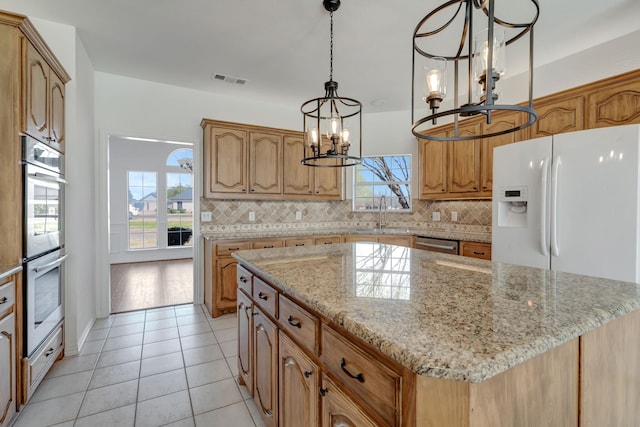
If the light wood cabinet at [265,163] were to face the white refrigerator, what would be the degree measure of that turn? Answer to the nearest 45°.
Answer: approximately 45° to its left

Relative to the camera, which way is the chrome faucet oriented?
toward the camera

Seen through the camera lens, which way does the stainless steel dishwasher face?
facing the viewer and to the left of the viewer

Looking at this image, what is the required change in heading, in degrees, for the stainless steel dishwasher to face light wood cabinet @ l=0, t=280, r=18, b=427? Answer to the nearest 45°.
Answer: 0° — it already faces it

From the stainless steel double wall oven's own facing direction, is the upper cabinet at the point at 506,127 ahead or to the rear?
ahead

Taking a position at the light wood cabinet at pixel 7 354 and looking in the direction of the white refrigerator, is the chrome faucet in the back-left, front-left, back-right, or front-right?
front-left

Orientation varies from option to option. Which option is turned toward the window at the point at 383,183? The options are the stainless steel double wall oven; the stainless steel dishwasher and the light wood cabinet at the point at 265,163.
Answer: the stainless steel double wall oven

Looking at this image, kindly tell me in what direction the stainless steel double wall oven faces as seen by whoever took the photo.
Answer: facing to the right of the viewer

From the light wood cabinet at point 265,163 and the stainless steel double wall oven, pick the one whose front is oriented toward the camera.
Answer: the light wood cabinet

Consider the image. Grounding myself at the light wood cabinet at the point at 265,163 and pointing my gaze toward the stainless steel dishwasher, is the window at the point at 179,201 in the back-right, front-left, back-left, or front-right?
back-left

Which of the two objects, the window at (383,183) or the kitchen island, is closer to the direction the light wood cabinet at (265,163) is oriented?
the kitchen island

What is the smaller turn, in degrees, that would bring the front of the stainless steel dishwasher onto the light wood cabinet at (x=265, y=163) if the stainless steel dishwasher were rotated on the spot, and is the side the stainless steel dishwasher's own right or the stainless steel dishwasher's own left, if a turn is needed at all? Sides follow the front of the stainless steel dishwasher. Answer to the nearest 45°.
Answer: approximately 45° to the stainless steel dishwasher's own right

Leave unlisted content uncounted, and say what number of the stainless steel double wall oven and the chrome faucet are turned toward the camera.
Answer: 1

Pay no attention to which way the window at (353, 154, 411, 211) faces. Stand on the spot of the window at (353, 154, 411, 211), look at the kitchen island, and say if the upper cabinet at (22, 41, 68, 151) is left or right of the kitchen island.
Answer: right

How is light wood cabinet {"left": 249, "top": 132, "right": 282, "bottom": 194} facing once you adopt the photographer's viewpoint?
facing the viewer

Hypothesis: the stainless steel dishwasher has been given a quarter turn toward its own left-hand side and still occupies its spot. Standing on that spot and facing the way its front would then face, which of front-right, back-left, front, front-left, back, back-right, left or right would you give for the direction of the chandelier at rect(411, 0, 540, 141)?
front-right

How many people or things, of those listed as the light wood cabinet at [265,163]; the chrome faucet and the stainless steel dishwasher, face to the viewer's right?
0

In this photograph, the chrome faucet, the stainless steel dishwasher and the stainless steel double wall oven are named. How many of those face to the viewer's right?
1
